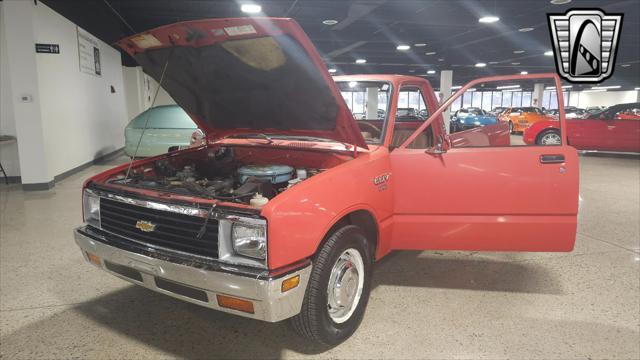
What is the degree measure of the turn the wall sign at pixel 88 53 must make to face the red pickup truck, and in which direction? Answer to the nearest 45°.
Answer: approximately 45° to its right

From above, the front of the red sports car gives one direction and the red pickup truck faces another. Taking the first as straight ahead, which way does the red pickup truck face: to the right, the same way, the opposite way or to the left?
to the left

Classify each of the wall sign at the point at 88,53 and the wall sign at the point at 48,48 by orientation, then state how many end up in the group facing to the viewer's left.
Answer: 0

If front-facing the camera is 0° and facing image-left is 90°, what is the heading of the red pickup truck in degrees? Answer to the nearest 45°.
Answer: approximately 45°

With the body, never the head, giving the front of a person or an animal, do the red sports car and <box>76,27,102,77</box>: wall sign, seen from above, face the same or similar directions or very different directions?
very different directions

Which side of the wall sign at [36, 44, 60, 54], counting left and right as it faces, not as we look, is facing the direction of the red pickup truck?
front

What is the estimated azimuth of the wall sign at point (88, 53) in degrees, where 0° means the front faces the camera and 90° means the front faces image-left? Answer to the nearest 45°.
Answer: approximately 315°

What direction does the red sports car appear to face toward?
to the viewer's left
